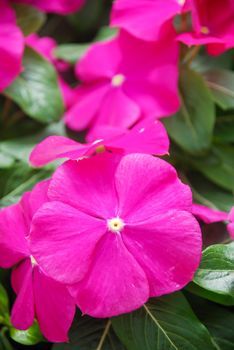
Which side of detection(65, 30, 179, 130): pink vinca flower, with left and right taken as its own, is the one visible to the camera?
front

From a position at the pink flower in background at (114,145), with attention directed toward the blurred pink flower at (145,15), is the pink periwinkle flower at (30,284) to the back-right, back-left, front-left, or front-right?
back-left
